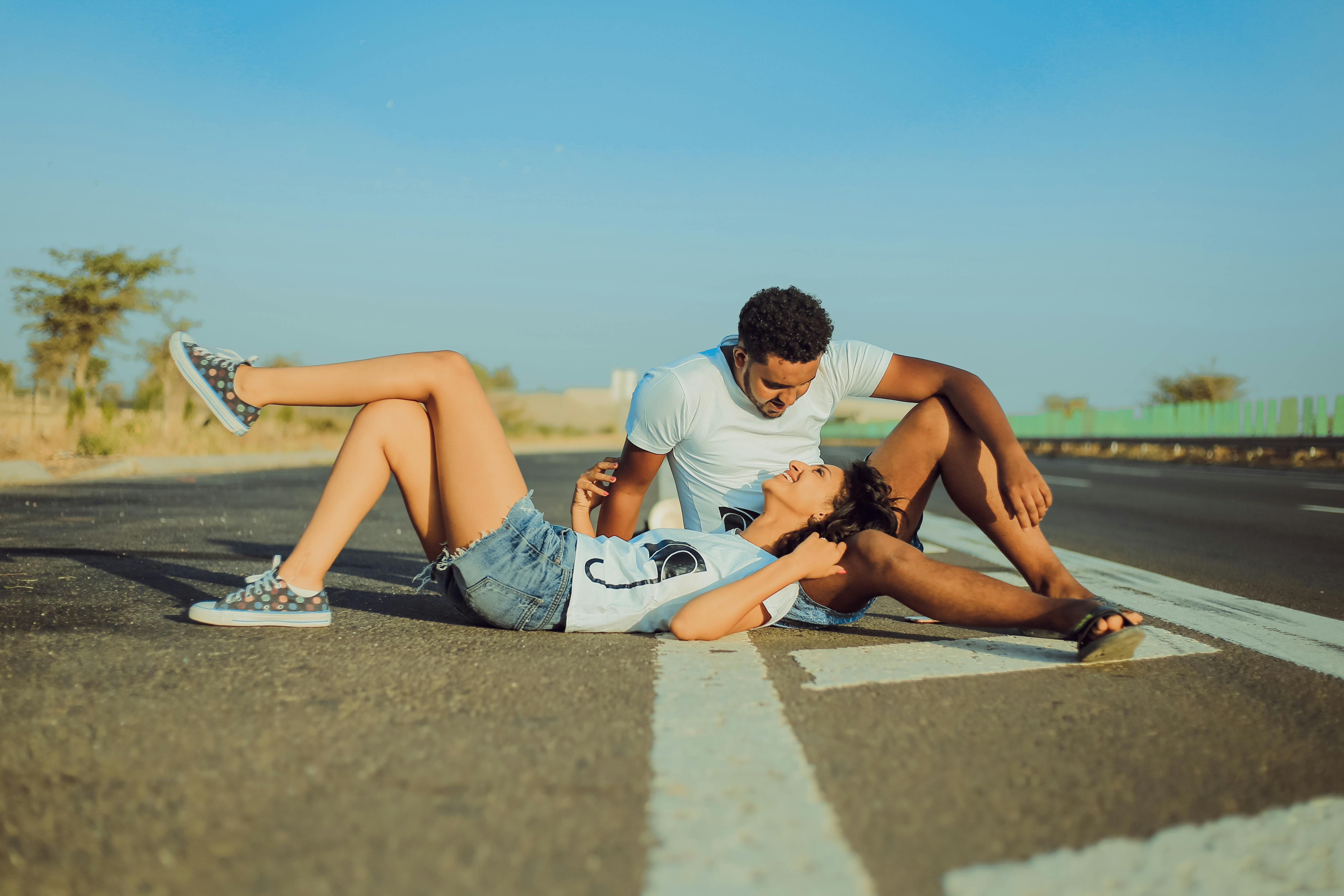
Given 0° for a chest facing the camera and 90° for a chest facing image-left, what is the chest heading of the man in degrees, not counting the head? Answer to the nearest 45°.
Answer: approximately 315°

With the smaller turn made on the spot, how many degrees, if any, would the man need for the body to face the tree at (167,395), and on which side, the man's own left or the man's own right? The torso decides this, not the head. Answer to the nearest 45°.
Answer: approximately 180°

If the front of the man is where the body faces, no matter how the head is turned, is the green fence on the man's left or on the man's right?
on the man's left
